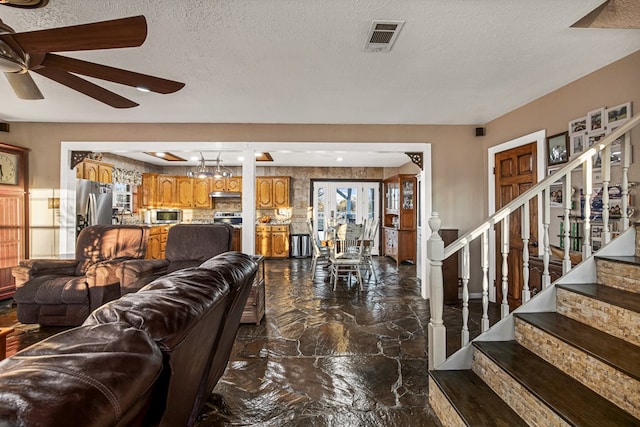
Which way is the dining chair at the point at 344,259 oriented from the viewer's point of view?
away from the camera

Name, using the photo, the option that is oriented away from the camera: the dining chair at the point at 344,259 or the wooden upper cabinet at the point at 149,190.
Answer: the dining chair

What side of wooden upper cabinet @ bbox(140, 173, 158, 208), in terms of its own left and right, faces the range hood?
left

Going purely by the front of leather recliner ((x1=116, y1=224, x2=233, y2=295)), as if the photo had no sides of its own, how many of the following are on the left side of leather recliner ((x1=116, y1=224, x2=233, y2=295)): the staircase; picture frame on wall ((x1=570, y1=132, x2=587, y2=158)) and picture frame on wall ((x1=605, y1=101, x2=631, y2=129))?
3

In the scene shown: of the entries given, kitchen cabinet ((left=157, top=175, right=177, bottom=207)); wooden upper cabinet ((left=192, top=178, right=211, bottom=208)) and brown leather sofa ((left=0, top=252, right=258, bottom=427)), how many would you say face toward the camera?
2

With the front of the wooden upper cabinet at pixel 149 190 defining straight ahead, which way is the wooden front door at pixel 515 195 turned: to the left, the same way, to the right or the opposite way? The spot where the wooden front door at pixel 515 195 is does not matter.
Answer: to the right

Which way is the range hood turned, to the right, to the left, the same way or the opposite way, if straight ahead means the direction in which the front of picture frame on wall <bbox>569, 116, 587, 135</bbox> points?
to the left

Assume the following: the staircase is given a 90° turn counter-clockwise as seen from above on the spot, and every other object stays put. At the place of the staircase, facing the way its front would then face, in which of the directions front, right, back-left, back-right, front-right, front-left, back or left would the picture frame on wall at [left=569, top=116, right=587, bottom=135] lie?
back-left

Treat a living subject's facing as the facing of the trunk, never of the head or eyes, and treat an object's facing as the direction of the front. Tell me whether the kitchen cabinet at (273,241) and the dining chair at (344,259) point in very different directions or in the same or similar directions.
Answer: very different directions

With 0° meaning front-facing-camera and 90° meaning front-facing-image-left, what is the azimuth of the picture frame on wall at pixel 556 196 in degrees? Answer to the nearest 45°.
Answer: approximately 45°

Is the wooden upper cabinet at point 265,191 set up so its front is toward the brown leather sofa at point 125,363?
yes

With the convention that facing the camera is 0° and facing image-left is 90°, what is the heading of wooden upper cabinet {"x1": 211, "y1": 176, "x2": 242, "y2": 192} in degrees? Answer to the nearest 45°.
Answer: approximately 0°
